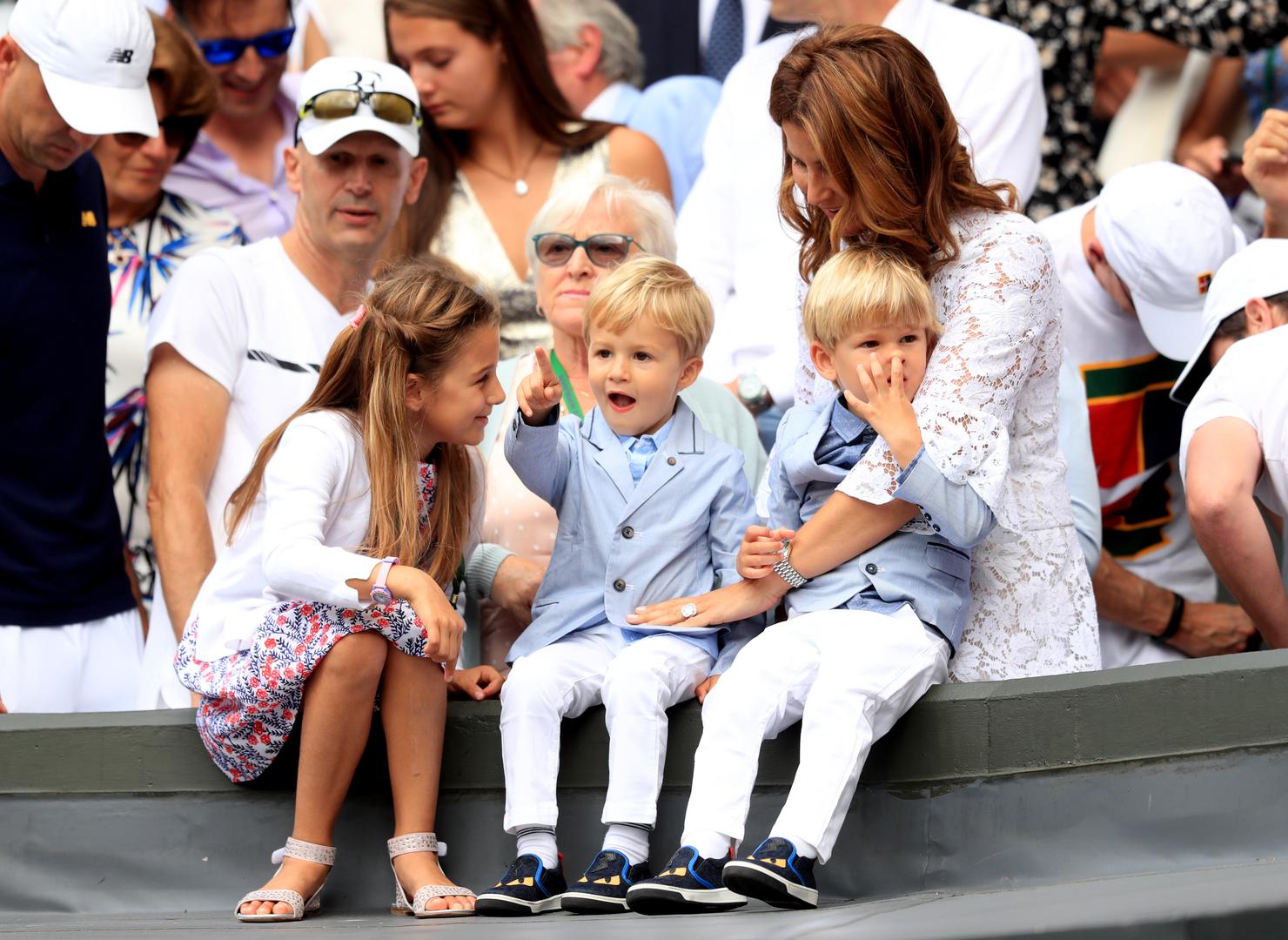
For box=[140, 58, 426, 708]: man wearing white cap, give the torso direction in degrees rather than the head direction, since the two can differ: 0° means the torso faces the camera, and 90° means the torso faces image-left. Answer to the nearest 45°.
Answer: approximately 0°

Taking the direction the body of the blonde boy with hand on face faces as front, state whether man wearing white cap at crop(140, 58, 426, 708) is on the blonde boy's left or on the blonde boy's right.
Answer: on the blonde boy's right

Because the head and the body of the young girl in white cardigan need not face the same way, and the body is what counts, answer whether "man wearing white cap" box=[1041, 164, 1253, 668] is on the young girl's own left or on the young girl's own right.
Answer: on the young girl's own left

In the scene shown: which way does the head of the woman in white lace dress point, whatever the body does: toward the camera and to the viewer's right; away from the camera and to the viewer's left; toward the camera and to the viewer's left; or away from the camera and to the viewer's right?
toward the camera and to the viewer's left

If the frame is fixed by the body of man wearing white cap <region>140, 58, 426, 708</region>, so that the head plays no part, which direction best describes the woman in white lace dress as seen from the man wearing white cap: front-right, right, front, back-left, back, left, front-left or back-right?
front-left

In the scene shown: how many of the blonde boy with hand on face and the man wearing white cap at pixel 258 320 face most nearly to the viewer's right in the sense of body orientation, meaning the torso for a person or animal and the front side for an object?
0

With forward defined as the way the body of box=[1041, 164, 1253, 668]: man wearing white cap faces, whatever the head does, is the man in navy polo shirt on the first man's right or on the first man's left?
on the first man's right

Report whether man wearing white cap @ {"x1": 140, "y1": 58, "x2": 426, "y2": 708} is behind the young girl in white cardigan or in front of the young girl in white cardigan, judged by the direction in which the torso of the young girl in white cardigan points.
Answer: behind

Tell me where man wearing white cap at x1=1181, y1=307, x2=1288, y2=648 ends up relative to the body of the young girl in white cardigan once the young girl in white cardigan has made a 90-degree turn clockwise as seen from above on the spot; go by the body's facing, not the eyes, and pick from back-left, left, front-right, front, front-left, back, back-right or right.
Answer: back-left

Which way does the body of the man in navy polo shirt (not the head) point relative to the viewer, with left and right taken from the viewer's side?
facing the viewer and to the right of the viewer

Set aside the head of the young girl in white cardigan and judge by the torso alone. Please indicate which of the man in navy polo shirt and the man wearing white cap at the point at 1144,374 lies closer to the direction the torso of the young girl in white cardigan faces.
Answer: the man wearing white cap

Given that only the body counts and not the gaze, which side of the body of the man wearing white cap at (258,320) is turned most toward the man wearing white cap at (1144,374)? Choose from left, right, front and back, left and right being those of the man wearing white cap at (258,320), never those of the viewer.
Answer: left

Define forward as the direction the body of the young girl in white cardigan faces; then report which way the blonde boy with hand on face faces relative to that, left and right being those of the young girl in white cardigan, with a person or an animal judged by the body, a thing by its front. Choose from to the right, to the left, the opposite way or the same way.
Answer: to the right
